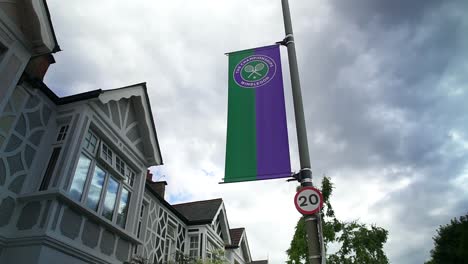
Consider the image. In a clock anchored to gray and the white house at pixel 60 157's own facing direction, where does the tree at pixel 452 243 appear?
The tree is roughly at 10 o'clock from the gray and white house.

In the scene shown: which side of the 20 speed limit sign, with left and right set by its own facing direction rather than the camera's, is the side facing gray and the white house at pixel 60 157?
right

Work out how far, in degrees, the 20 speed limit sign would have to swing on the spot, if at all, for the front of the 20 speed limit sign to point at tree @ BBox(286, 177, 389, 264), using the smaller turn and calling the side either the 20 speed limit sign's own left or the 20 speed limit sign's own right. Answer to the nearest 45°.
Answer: approximately 180°

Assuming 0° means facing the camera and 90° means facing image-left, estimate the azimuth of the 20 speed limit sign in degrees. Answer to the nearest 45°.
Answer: approximately 0°

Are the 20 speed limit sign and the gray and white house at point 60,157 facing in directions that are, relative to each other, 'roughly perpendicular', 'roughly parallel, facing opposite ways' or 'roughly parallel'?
roughly perpendicular

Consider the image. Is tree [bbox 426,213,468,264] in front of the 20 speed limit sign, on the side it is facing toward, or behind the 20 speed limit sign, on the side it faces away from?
behind

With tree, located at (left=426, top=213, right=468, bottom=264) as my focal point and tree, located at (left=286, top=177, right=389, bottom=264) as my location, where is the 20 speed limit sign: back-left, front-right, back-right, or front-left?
back-right

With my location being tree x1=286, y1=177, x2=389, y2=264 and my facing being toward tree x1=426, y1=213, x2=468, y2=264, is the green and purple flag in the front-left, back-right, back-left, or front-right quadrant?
back-right

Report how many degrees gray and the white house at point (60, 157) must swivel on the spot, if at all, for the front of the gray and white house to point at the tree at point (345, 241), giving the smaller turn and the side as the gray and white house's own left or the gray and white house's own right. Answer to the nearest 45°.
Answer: approximately 45° to the gray and white house's own left

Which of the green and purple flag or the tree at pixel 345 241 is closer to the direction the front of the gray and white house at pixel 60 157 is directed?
the green and purple flag
